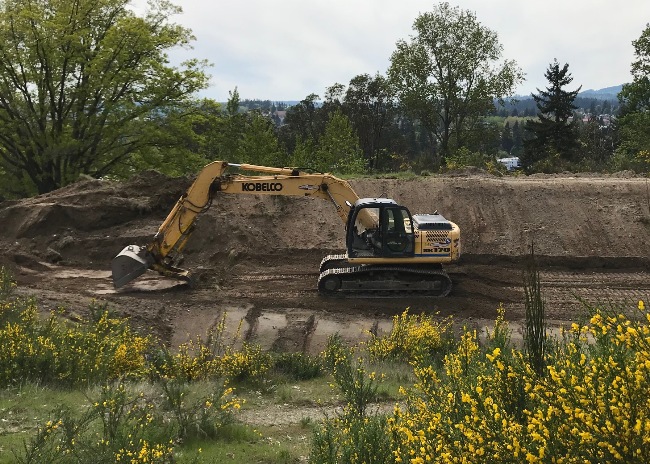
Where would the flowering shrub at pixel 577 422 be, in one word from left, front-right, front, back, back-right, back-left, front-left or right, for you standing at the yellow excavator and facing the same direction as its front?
left

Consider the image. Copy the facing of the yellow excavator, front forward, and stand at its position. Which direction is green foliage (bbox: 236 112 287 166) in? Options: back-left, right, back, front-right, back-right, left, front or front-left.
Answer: right

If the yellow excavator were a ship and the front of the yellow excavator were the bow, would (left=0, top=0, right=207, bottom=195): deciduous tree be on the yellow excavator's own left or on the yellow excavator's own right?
on the yellow excavator's own right

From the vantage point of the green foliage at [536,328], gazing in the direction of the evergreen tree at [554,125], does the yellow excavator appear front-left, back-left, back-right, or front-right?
front-left

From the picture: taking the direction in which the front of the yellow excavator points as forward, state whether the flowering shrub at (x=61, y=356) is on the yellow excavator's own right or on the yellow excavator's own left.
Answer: on the yellow excavator's own left

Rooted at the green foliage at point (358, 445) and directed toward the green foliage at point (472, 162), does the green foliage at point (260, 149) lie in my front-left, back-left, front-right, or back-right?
front-left

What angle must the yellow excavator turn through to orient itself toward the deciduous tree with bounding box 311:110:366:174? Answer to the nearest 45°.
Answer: approximately 90° to its right

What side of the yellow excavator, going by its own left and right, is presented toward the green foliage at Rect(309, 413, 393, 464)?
left

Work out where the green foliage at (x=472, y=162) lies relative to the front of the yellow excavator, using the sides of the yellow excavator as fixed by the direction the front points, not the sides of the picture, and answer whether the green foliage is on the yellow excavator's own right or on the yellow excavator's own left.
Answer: on the yellow excavator's own right

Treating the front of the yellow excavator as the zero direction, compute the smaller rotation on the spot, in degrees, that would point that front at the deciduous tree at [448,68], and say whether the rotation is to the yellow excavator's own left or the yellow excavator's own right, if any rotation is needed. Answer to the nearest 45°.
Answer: approximately 90° to the yellow excavator's own right

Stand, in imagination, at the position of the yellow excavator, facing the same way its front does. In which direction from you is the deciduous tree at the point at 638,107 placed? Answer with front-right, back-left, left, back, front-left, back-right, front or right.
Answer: back-right

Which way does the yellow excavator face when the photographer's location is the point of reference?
facing to the left of the viewer

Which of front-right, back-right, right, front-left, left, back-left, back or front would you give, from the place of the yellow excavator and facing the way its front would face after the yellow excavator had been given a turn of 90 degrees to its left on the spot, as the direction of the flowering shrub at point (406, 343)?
front

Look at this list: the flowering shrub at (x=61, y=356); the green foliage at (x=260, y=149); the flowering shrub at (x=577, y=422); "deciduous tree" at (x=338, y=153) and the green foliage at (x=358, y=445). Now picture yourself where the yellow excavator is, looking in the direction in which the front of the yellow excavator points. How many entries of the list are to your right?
2
